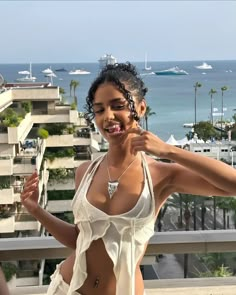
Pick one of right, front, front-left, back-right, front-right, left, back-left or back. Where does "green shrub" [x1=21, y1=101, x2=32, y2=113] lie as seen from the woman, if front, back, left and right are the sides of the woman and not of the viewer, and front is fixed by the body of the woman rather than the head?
back

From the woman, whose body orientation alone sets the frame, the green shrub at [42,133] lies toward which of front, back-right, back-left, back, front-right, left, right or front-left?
back

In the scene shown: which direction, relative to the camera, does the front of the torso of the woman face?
toward the camera

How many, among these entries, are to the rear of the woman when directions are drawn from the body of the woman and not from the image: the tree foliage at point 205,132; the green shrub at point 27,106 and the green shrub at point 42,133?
3

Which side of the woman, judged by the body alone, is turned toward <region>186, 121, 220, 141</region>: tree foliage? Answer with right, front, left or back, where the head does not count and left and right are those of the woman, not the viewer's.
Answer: back

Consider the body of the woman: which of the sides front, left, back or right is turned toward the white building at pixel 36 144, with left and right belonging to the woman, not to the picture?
back
